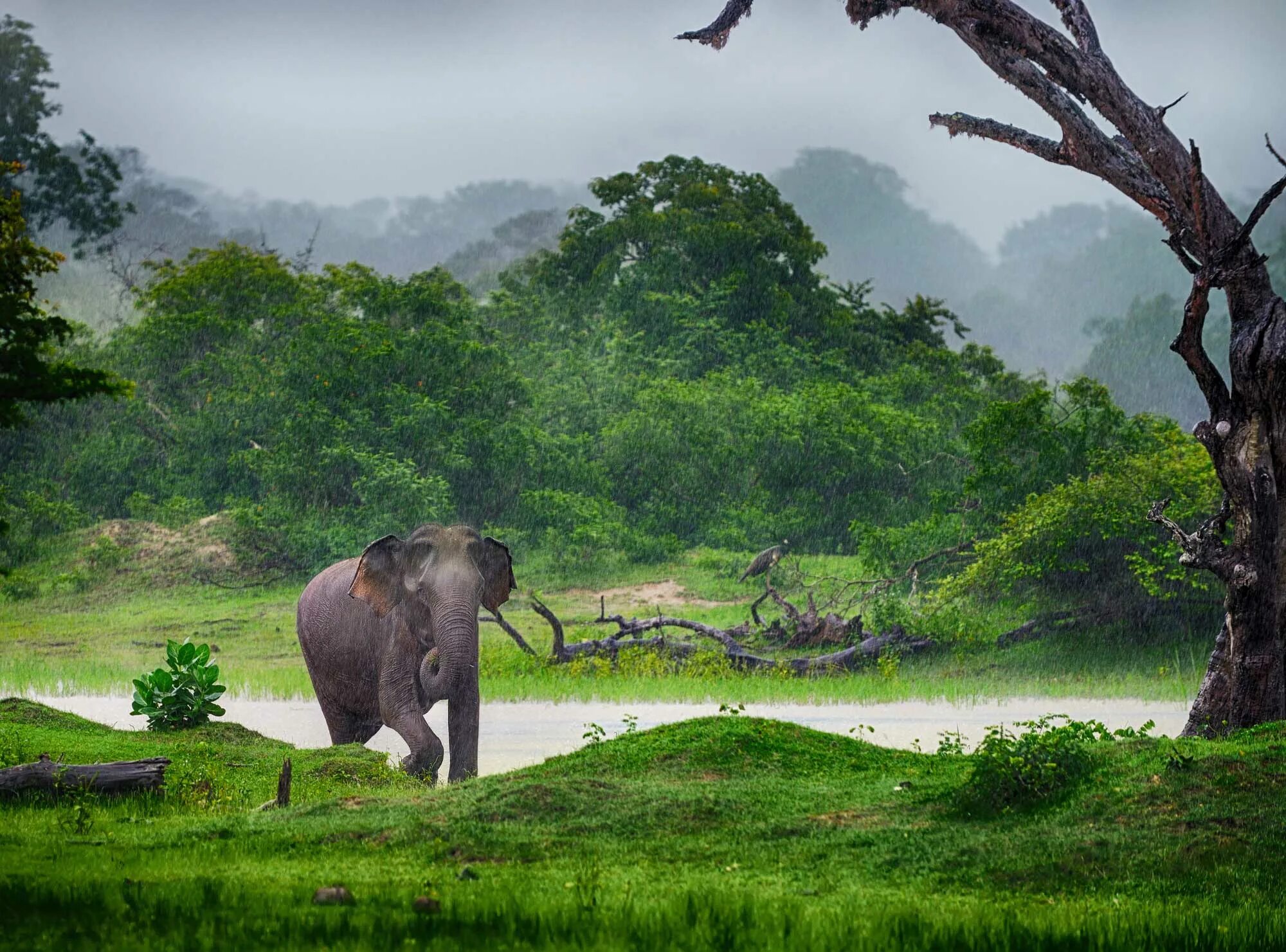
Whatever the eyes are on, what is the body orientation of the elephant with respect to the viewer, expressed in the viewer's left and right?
facing the viewer and to the right of the viewer

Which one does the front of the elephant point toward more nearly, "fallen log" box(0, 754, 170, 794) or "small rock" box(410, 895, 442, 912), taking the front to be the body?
the small rock

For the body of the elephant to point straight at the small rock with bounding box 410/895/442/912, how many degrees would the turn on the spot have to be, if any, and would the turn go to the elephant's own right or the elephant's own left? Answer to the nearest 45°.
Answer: approximately 45° to the elephant's own right

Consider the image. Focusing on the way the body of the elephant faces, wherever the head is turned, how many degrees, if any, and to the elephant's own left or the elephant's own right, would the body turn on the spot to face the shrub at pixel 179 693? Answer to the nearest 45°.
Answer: approximately 180°

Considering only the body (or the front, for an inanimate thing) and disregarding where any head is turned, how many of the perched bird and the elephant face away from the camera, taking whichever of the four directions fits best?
0

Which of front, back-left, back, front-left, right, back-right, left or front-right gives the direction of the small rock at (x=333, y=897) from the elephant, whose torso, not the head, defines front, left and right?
front-right

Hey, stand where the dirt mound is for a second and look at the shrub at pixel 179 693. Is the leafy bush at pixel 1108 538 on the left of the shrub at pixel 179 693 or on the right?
left

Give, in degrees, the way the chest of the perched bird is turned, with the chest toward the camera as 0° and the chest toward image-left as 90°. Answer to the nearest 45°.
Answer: approximately 270°
